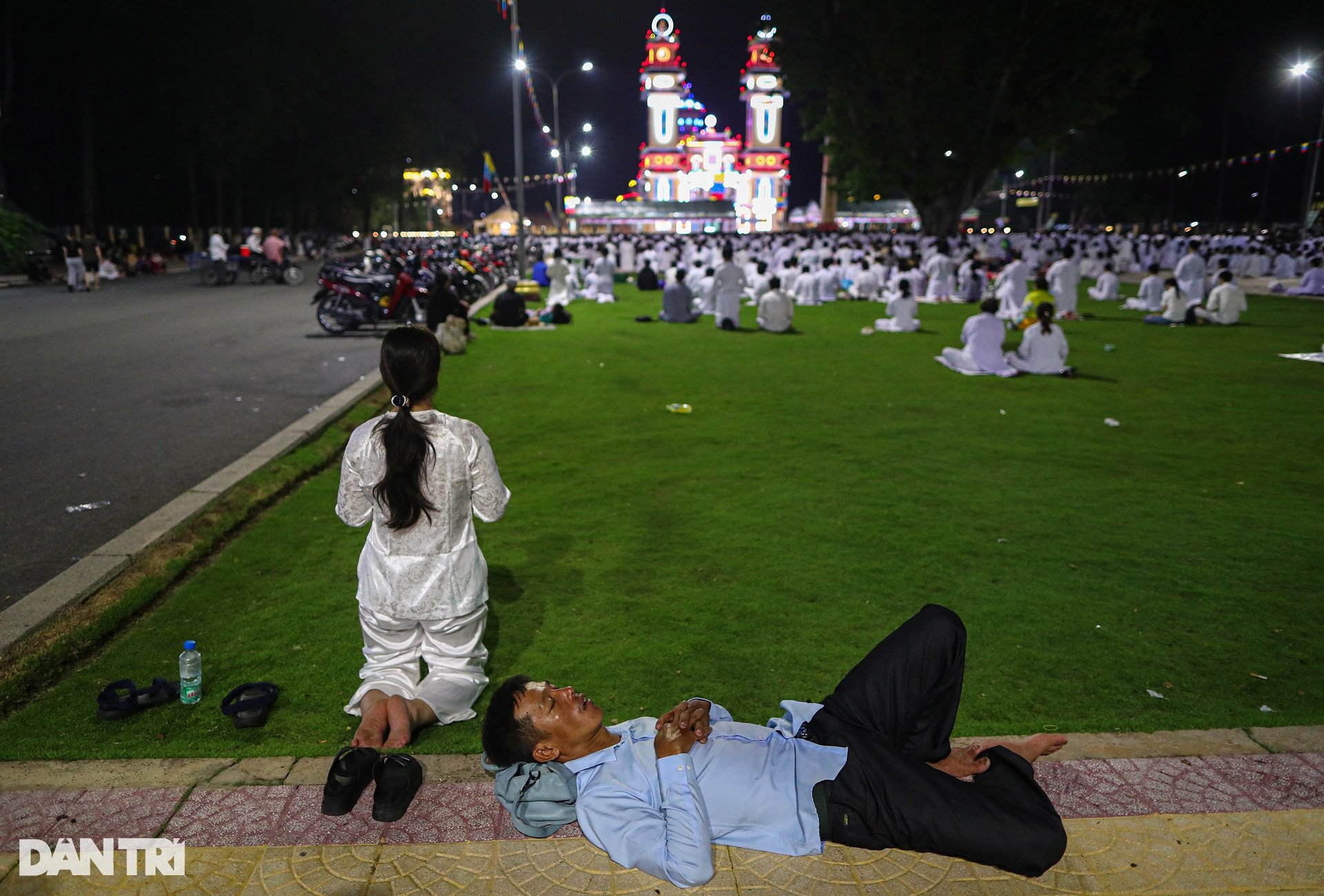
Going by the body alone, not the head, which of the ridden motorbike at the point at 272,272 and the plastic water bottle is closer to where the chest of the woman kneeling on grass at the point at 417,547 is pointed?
the ridden motorbike

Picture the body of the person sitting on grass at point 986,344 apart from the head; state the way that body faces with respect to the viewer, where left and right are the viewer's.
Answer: facing away from the viewer and to the left of the viewer

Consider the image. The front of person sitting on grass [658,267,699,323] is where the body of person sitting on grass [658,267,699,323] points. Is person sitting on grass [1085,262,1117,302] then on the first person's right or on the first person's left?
on the first person's right

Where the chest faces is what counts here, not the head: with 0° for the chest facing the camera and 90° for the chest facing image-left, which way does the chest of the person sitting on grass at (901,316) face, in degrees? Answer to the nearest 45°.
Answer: approximately 135°

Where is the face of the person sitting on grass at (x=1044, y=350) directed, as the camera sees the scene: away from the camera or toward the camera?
away from the camera

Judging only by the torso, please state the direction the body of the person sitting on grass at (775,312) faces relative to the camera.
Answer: away from the camera

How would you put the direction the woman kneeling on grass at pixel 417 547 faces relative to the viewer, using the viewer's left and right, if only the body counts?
facing away from the viewer

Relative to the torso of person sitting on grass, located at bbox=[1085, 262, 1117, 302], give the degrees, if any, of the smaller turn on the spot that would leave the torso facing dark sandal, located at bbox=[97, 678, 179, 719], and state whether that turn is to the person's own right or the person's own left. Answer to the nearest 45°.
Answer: approximately 135° to the person's own left

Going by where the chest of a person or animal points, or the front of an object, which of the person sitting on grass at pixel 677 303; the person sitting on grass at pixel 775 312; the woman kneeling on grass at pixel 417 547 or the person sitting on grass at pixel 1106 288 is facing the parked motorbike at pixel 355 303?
the woman kneeling on grass

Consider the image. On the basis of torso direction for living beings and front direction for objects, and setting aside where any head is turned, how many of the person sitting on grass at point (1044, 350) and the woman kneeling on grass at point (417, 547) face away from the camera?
2

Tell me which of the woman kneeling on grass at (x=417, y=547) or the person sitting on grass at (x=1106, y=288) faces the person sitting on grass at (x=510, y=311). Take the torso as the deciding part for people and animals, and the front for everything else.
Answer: the woman kneeling on grass

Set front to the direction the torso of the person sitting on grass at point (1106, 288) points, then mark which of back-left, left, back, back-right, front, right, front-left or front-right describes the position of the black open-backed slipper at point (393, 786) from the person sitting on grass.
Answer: back-left

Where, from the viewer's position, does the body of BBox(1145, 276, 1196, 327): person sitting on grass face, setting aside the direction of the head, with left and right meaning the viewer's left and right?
facing away from the viewer and to the left of the viewer

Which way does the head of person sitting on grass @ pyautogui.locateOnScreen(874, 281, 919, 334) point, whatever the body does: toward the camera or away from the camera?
away from the camera

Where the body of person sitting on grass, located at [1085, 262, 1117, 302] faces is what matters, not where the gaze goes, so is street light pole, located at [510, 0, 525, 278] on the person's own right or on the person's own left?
on the person's own left

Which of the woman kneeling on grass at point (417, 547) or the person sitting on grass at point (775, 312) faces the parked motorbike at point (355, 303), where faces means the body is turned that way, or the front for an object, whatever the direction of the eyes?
the woman kneeling on grass

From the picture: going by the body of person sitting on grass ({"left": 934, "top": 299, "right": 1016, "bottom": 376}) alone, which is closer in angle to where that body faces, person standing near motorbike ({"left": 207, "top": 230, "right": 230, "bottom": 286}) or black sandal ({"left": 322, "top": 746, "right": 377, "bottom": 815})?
the person standing near motorbike

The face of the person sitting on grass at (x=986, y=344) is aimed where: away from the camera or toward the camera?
away from the camera

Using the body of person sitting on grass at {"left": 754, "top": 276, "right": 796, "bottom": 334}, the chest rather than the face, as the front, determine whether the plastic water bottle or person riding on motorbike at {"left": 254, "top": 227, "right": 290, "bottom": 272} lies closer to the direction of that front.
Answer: the person riding on motorbike
